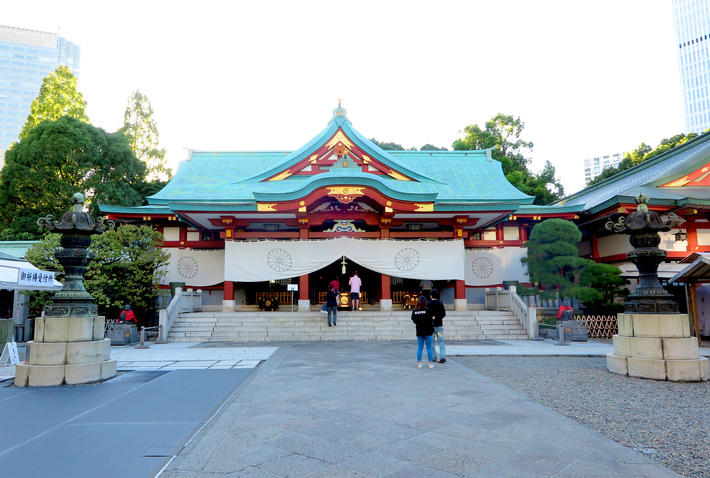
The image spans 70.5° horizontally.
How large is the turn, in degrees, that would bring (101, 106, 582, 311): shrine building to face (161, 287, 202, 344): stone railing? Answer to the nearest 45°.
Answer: approximately 45° to its right

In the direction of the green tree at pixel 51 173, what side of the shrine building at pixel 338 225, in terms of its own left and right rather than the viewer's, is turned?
right

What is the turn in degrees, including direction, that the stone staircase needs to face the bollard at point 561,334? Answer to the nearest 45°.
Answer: approximately 90° to its left

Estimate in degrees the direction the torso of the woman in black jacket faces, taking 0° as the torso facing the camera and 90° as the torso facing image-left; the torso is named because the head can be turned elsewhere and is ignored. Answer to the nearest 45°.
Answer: approximately 180°

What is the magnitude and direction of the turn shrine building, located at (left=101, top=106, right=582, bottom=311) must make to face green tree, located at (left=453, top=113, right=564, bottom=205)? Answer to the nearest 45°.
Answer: approximately 135° to its left

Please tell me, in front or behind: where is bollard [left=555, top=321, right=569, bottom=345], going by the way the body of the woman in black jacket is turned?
in front

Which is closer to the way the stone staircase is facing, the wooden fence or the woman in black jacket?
the woman in black jacket

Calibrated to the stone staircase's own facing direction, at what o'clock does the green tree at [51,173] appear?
The green tree is roughly at 4 o'clock from the stone staircase.

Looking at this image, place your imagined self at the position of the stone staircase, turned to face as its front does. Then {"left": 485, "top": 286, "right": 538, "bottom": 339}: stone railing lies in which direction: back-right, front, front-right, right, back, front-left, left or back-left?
left

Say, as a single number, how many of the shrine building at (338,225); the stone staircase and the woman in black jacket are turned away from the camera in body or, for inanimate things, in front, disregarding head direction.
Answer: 1

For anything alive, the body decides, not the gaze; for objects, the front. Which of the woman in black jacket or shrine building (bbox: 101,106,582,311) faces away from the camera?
the woman in black jacket

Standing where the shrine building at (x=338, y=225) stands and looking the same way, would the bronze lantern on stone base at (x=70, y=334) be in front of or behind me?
in front
